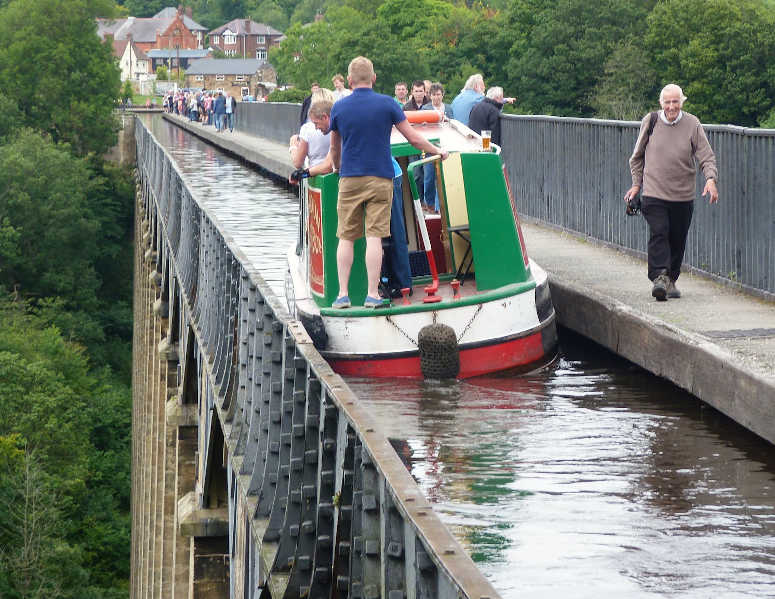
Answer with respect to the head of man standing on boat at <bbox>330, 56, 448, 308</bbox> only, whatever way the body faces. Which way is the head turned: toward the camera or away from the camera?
away from the camera

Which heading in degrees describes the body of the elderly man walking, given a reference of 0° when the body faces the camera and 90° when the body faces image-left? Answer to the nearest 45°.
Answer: approximately 0°

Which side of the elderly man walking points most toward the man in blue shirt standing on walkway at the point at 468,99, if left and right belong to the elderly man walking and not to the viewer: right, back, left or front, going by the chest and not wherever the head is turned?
back

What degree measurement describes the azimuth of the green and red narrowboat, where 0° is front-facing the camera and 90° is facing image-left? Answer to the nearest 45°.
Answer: approximately 180°

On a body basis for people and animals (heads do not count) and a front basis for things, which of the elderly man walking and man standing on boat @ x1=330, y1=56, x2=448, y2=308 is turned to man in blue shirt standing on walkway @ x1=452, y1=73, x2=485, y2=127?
man standing on boat @ x1=330, y1=56, x2=448, y2=308

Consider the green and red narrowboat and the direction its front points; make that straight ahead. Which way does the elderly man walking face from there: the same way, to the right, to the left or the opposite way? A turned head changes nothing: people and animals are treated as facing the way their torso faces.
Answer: the opposite way

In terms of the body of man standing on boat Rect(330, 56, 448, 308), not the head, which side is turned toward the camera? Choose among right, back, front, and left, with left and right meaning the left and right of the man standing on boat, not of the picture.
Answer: back
